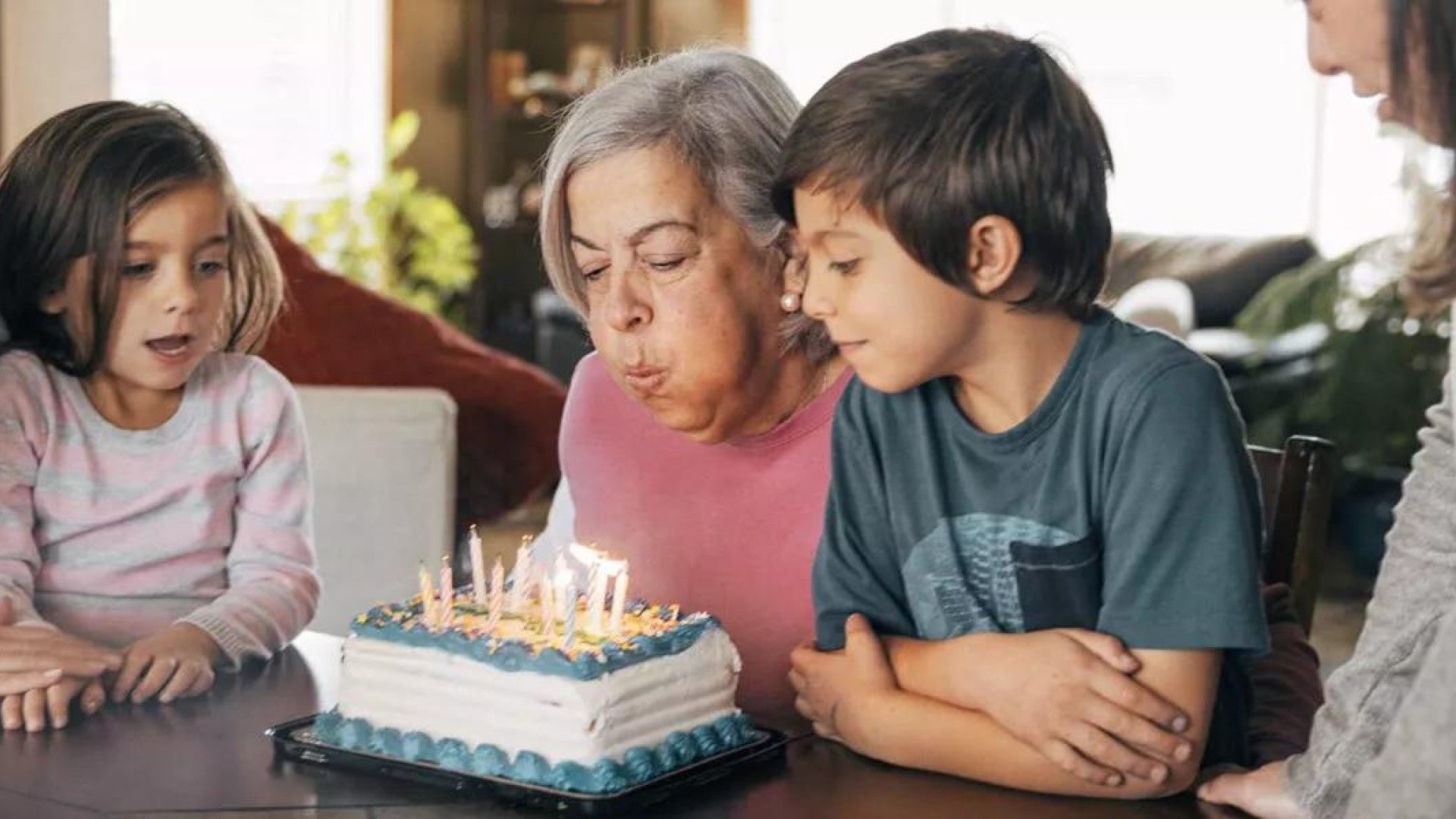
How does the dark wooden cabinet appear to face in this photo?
toward the camera

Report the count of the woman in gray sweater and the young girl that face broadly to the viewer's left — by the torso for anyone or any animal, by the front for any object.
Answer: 1

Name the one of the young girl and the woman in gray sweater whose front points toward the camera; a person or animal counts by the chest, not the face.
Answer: the young girl

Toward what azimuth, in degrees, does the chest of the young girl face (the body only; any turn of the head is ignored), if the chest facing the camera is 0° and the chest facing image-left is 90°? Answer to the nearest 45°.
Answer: approximately 0°

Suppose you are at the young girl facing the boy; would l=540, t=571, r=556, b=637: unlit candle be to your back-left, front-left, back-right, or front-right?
front-right

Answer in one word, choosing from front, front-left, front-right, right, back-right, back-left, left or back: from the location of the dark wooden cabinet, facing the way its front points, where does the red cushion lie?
front

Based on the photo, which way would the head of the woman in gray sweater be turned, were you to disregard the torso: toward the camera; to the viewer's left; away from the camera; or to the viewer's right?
to the viewer's left

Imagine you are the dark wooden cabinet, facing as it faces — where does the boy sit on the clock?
The boy is roughly at 12 o'clock from the dark wooden cabinet.

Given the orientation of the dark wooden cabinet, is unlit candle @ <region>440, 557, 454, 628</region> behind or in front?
in front

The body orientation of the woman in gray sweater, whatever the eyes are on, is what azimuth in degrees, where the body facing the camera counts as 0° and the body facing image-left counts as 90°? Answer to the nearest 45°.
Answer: approximately 90°

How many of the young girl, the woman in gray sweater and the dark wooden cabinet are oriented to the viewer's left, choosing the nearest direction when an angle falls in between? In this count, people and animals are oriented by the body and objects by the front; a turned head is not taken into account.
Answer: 1
